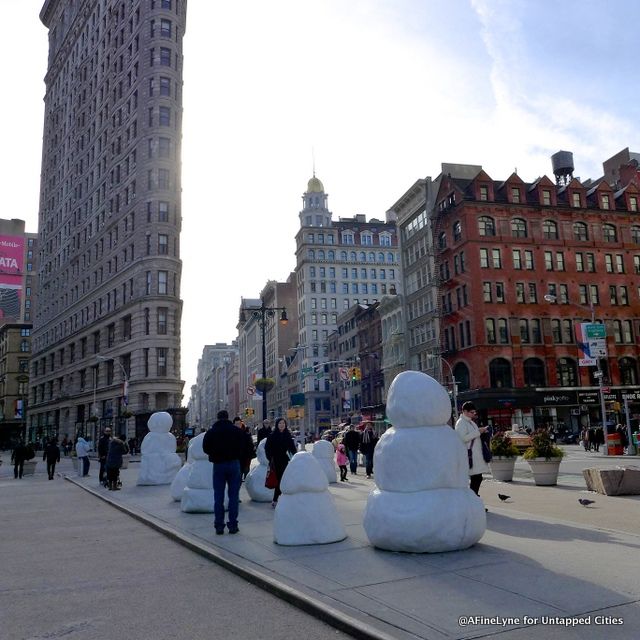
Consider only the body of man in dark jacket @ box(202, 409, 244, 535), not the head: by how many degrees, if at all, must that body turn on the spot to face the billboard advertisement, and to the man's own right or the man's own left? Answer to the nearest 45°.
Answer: approximately 45° to the man's own left

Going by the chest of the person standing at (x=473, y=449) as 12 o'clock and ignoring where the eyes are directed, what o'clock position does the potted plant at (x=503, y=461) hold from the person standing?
The potted plant is roughly at 9 o'clock from the person standing.

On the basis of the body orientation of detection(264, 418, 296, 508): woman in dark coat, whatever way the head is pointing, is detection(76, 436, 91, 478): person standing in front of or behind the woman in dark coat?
behind

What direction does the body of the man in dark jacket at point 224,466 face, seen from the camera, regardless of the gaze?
away from the camera

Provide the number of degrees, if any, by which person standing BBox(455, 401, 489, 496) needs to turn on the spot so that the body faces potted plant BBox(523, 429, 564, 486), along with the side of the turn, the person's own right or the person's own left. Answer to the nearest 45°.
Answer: approximately 90° to the person's own left

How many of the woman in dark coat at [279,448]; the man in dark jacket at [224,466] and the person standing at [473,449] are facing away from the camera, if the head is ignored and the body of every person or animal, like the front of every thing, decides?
1

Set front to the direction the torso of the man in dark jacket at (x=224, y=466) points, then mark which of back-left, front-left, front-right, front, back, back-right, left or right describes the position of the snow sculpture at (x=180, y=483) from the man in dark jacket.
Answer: front

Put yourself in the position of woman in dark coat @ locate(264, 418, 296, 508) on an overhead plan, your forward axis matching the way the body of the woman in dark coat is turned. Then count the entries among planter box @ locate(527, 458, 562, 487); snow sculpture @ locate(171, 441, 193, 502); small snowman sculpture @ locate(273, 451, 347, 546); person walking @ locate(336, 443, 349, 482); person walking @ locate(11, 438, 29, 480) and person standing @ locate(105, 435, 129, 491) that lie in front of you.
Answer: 1

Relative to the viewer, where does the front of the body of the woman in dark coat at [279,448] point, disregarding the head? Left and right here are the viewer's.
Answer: facing the viewer

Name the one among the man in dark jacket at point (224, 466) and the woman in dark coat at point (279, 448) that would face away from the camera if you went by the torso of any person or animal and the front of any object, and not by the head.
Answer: the man in dark jacket

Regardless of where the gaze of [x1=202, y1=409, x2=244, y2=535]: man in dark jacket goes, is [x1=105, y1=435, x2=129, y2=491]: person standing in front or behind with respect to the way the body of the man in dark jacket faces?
in front

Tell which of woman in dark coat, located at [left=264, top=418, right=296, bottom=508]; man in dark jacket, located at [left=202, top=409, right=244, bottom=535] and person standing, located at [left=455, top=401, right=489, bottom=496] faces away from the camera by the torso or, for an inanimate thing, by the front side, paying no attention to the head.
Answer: the man in dark jacket

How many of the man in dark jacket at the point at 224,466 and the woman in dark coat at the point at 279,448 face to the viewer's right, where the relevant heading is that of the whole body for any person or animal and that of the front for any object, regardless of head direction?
0
